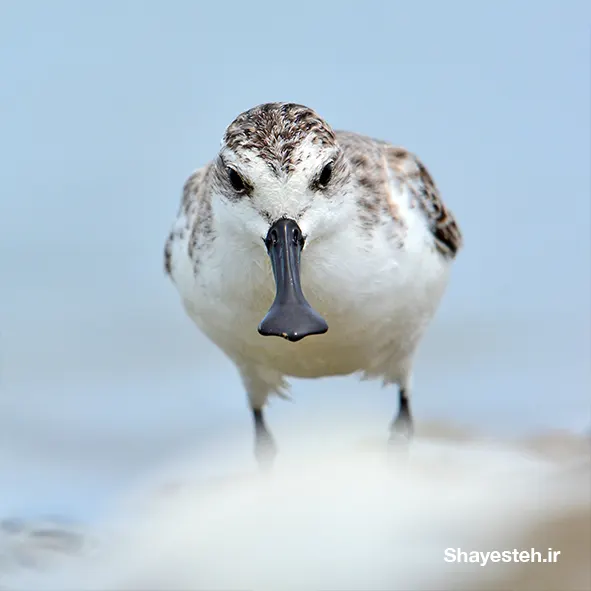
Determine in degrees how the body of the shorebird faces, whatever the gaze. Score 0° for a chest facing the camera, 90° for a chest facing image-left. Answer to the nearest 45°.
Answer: approximately 0°
